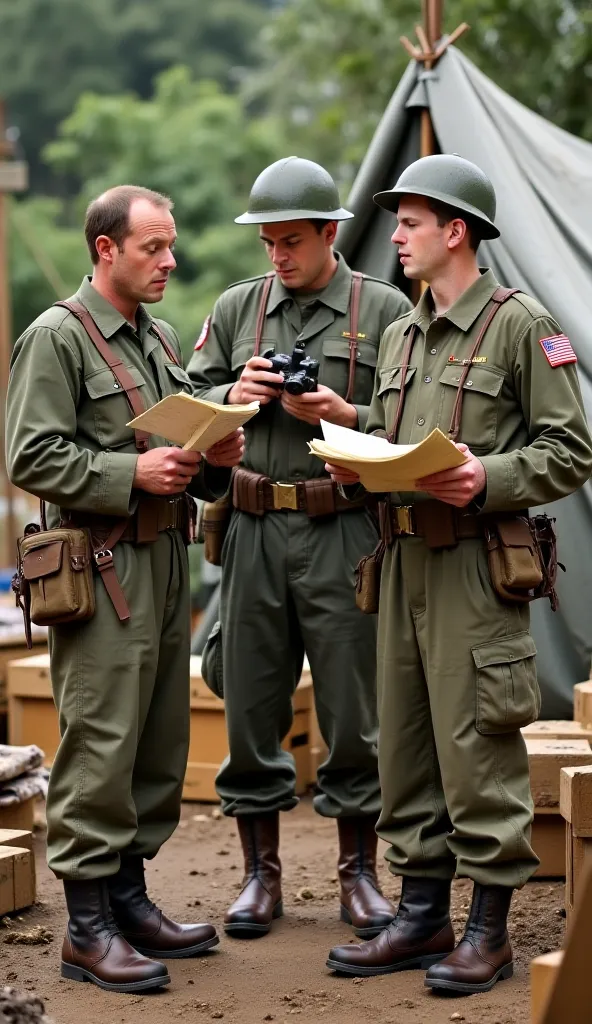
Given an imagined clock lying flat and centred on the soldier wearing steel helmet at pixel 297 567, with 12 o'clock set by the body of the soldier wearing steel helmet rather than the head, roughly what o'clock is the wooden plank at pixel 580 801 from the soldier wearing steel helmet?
The wooden plank is roughly at 10 o'clock from the soldier wearing steel helmet.

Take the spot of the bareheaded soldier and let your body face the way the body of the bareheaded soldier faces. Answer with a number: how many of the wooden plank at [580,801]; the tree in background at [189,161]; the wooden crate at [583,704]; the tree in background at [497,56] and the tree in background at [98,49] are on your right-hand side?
0

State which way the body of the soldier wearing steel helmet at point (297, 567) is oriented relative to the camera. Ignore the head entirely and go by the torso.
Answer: toward the camera

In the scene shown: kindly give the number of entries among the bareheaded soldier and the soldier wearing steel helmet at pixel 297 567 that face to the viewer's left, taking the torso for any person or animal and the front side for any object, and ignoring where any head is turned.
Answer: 0

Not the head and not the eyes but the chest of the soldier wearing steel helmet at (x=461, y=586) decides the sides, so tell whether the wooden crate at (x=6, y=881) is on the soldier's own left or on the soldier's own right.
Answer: on the soldier's own right

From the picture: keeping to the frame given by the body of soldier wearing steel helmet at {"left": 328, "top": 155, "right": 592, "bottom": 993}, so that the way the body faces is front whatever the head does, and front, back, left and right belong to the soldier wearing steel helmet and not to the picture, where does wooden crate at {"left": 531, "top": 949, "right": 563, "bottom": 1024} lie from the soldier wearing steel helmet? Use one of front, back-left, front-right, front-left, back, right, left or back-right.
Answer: front-left

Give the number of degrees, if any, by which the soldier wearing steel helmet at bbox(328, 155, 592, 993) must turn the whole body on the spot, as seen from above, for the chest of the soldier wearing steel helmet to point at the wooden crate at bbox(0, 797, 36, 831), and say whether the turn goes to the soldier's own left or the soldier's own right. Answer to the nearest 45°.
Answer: approximately 90° to the soldier's own right

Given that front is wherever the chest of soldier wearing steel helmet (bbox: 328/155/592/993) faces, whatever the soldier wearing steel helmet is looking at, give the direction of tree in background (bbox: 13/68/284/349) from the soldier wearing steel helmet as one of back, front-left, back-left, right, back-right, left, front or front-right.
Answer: back-right

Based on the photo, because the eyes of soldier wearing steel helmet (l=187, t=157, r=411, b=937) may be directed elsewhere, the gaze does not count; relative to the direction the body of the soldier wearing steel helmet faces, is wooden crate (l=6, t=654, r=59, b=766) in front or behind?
behind

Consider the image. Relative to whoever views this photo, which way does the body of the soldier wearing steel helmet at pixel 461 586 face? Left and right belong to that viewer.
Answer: facing the viewer and to the left of the viewer

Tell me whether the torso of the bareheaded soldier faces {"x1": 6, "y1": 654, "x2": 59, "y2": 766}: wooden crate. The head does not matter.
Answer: no

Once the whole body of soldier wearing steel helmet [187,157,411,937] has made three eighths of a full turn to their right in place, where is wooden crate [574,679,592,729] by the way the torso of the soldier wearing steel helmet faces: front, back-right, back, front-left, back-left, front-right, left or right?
right

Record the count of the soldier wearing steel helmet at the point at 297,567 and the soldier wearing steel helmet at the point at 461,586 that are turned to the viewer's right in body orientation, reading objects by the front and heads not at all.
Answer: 0

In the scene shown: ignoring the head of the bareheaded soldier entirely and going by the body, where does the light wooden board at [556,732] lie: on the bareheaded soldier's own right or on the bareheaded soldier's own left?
on the bareheaded soldier's own left

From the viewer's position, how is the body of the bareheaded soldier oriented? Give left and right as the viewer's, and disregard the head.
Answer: facing the viewer and to the right of the viewer

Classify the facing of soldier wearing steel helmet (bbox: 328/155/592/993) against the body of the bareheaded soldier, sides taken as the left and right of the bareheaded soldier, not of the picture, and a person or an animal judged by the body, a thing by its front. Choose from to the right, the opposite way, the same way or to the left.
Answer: to the right

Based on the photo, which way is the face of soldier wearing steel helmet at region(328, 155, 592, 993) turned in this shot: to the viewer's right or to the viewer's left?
to the viewer's left

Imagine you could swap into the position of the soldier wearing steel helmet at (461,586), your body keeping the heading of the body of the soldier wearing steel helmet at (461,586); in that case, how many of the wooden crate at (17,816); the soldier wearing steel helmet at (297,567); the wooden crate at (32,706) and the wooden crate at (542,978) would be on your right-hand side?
3
